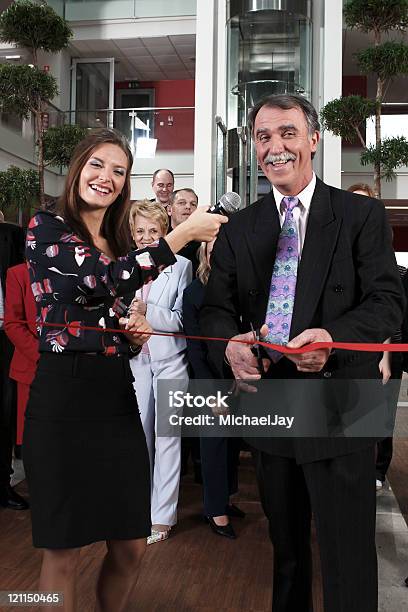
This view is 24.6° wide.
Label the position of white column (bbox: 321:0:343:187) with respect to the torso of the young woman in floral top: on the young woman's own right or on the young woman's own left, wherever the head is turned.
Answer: on the young woman's own left

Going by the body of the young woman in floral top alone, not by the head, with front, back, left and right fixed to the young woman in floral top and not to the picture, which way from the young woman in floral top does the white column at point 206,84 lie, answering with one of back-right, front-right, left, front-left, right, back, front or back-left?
back-left

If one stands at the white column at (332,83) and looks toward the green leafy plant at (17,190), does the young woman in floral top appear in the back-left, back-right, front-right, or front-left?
front-left

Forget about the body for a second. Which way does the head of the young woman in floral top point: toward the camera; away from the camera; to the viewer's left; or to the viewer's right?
toward the camera

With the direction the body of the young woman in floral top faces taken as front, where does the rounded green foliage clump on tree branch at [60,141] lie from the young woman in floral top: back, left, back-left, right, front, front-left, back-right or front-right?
back-left

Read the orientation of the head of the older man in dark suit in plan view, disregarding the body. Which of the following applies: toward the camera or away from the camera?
toward the camera

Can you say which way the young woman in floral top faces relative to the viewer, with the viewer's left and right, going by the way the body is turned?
facing the viewer and to the right of the viewer

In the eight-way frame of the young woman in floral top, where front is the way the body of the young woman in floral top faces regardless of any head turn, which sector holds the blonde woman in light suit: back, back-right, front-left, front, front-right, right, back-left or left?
back-left

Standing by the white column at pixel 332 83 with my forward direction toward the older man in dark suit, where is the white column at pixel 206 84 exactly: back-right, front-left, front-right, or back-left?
front-right
